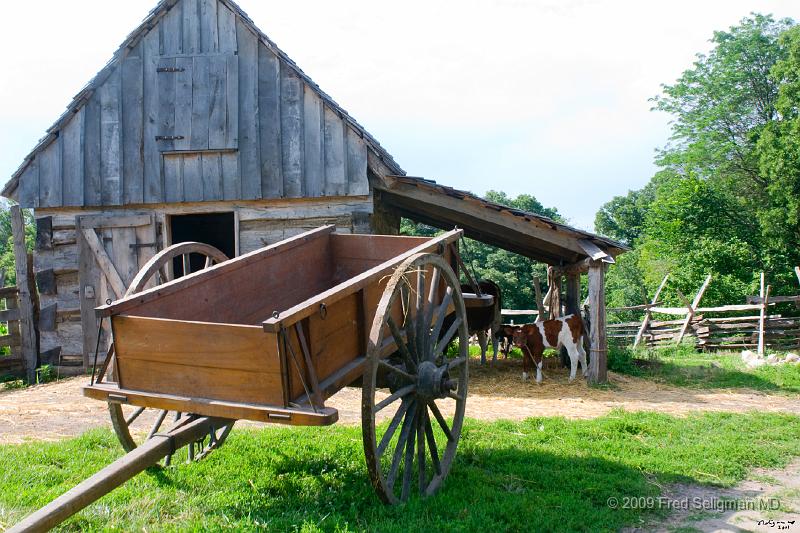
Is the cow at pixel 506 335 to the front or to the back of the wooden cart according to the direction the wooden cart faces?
to the back

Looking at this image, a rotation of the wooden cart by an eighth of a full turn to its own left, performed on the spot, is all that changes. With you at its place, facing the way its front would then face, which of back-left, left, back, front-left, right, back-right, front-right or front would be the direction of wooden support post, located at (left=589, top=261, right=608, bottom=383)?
back-left

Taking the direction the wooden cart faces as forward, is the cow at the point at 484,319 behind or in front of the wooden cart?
behind

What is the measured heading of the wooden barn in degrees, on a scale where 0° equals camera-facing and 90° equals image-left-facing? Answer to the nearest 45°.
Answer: approximately 0°

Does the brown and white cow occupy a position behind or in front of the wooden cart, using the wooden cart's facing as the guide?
behind

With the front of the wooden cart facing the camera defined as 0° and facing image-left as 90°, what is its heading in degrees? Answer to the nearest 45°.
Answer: approximately 45°
